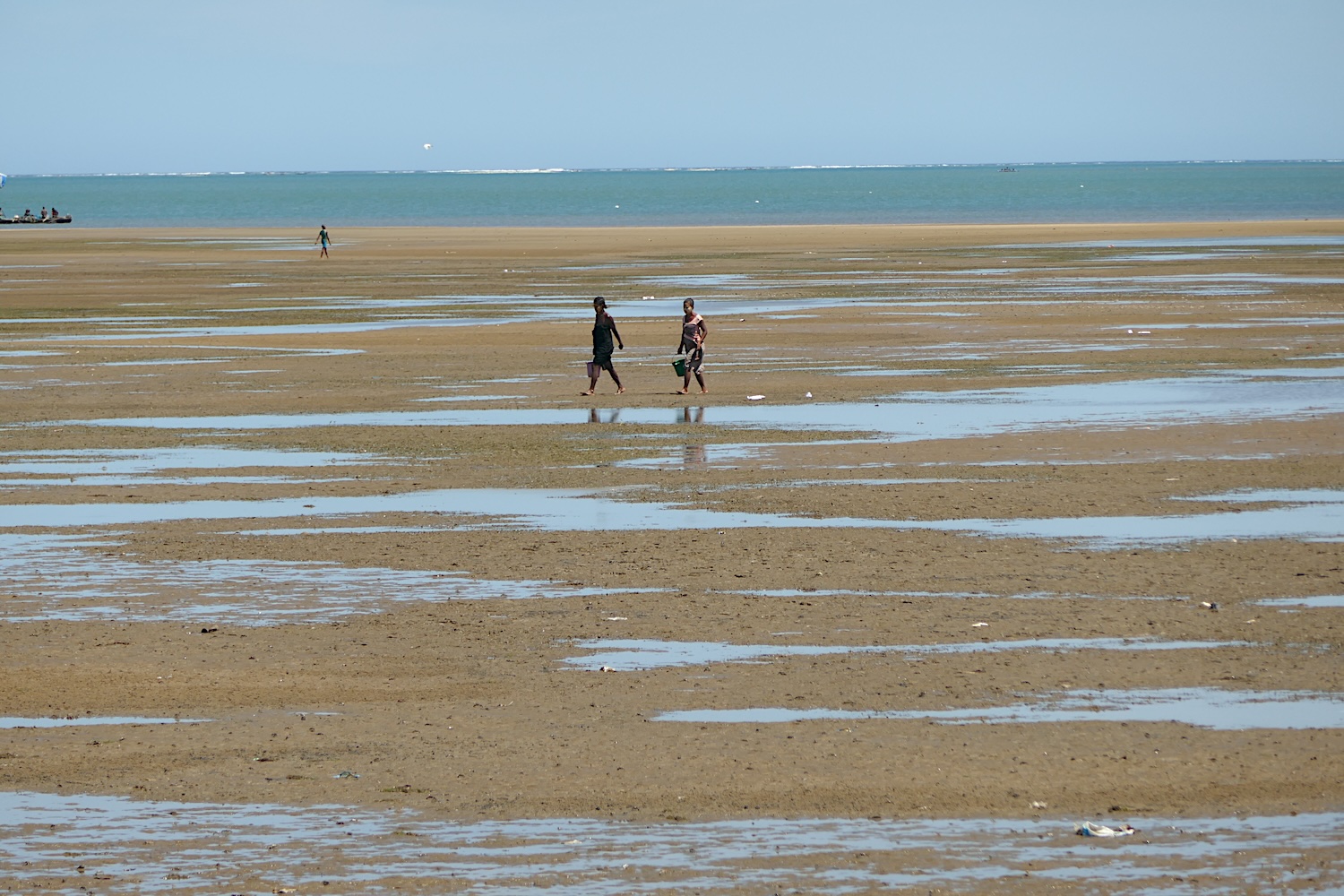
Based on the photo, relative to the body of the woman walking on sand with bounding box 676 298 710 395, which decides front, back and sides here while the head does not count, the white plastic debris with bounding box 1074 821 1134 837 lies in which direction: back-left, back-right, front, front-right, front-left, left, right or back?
front-left

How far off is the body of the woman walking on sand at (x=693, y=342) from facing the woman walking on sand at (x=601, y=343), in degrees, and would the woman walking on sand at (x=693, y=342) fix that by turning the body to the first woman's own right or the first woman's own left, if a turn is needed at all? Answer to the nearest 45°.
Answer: approximately 45° to the first woman's own right

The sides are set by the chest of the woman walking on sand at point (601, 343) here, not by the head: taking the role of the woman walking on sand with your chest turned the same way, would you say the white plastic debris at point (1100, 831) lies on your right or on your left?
on your left

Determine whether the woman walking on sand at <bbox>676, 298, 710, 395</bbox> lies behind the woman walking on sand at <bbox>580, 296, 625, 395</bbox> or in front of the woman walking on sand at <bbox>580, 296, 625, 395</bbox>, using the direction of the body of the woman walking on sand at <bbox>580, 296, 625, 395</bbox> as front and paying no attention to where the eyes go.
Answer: behind
